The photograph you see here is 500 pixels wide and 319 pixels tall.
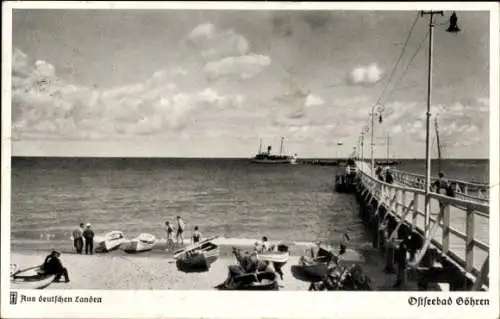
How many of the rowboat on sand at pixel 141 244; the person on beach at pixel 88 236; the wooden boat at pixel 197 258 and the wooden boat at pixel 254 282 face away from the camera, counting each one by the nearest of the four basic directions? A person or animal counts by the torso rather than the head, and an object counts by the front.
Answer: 1

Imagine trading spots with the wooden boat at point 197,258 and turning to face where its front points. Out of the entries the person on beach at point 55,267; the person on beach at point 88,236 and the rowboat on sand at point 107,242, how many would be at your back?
0

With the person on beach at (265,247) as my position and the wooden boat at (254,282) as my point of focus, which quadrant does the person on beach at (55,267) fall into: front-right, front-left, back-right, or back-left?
front-right

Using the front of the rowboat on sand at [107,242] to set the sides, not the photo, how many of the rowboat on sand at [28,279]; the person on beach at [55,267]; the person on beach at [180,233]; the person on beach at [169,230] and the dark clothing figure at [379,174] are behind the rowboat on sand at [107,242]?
2

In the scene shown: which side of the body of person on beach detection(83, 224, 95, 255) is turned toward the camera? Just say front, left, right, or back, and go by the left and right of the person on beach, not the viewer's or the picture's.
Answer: back

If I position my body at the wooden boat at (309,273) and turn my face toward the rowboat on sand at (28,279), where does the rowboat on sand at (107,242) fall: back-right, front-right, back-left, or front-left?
front-right
